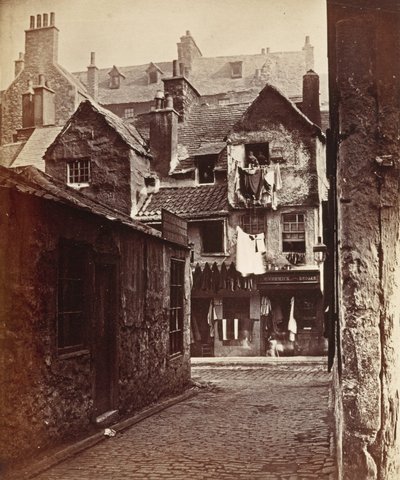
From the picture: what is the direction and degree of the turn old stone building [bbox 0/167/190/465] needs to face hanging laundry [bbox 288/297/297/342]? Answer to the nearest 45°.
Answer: approximately 90° to its left

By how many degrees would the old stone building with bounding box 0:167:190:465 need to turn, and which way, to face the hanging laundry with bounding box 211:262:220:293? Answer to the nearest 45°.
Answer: approximately 135° to its left

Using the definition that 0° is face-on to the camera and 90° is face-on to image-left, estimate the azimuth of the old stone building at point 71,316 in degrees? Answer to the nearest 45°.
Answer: approximately 315°

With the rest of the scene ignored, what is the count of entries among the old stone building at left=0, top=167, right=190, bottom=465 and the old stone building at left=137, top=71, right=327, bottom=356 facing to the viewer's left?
0

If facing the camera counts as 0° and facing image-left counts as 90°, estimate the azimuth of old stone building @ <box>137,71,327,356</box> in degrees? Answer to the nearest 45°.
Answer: approximately 0°

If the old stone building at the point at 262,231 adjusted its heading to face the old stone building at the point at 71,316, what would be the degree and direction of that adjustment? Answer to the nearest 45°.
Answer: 0° — it already faces it

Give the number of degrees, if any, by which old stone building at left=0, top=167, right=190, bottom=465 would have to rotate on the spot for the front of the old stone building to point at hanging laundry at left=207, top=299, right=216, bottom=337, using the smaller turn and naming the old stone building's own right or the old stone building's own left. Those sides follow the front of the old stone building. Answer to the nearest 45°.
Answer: approximately 135° to the old stone building's own left
